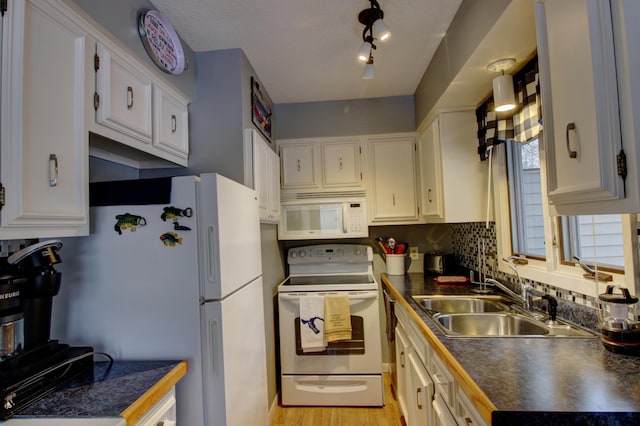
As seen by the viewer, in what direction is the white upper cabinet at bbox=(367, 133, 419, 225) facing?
toward the camera

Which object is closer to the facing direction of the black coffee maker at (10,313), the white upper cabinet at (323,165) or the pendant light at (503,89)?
the pendant light

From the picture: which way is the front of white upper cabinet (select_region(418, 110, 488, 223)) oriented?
to the viewer's left

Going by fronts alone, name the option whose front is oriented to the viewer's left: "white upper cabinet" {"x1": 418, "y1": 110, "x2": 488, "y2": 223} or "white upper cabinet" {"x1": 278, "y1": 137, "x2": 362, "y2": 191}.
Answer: "white upper cabinet" {"x1": 418, "y1": 110, "x2": 488, "y2": 223}

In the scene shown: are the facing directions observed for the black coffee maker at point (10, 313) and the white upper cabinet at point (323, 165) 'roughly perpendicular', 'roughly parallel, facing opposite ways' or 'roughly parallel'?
roughly perpendicular

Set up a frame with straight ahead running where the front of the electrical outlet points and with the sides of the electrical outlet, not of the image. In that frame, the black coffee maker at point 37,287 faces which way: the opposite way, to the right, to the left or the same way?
to the left

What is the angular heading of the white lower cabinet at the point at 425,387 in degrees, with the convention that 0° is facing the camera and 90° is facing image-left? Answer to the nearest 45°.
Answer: approximately 90°

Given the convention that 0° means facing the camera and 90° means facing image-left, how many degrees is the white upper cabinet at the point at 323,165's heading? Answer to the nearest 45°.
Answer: approximately 0°

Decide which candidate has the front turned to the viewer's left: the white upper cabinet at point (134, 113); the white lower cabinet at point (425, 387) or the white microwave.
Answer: the white lower cabinet

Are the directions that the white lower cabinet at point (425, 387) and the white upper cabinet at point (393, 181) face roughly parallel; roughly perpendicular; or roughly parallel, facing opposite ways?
roughly perpendicular

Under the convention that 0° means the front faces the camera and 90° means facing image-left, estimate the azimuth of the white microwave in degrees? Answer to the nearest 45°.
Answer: approximately 0°

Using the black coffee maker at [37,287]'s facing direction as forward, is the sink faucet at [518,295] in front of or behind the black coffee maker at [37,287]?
in front

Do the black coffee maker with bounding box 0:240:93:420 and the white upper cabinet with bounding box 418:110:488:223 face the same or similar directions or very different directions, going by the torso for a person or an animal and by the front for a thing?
very different directions

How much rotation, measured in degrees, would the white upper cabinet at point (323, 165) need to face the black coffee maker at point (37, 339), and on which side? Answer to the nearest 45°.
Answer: approximately 45° to its right

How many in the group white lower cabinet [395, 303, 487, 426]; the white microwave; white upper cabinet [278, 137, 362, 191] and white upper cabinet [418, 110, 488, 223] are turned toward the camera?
2
